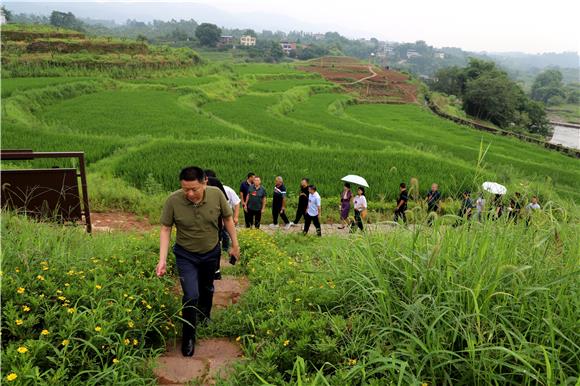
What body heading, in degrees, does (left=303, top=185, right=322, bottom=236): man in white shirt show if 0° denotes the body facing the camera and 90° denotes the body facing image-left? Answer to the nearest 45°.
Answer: approximately 45°

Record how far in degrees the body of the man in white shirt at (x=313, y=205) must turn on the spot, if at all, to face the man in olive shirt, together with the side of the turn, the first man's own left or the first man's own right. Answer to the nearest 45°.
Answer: approximately 45° to the first man's own left

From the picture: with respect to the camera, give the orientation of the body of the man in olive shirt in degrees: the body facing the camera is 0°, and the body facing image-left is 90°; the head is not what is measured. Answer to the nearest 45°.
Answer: approximately 0°

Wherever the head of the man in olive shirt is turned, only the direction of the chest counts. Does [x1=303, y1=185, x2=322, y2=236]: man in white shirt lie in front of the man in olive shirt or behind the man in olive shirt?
behind
